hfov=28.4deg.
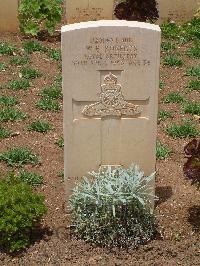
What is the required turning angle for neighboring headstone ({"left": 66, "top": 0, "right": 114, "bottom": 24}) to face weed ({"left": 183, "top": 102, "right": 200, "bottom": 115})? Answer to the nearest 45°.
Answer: approximately 45° to its left

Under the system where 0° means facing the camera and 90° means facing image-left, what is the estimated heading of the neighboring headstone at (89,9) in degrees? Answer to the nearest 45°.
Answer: approximately 0°

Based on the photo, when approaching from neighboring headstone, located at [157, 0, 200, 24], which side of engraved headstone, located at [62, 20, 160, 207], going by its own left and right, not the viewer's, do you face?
back

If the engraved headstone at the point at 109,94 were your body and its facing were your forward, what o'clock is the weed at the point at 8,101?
The weed is roughly at 5 o'clock from the engraved headstone.

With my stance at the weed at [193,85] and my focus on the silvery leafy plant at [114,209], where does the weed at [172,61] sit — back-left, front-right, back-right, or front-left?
back-right

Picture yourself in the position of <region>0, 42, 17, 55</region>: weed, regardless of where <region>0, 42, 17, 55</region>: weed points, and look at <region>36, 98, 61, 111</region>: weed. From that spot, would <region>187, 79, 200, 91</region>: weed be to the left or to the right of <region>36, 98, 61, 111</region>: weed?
left

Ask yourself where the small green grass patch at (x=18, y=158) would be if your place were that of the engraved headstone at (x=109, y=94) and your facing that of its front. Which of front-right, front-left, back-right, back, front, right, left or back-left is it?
back-right

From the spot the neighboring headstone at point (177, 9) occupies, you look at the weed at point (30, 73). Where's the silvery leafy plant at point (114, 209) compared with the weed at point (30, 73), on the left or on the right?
left

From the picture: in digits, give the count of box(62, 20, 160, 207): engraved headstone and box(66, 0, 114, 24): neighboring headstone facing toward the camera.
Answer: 2
